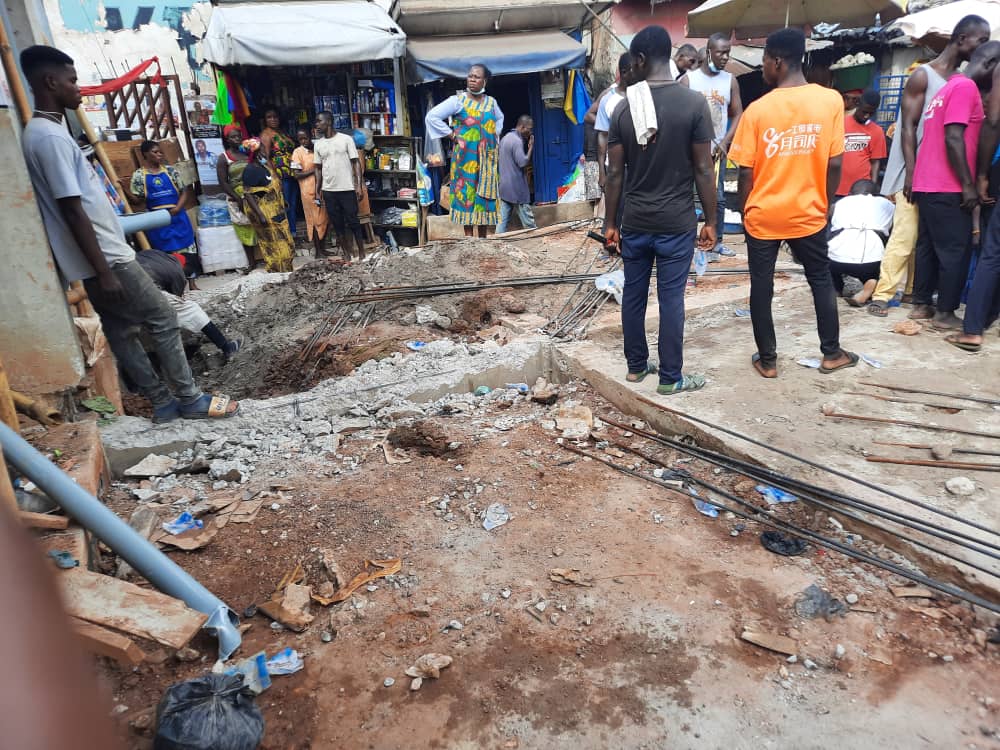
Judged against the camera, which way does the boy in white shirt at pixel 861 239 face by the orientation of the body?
away from the camera

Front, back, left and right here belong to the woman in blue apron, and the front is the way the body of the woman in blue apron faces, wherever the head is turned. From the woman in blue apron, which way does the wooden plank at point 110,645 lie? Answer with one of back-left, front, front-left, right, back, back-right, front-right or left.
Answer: front

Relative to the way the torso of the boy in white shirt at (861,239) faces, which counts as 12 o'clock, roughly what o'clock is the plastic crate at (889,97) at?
The plastic crate is roughly at 12 o'clock from the boy in white shirt.

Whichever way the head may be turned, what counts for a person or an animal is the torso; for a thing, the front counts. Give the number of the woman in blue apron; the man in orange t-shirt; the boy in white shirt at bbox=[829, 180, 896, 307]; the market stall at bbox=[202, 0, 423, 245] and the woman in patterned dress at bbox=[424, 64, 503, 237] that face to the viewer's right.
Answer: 0

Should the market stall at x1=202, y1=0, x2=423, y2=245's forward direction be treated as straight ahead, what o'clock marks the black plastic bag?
The black plastic bag is roughly at 12 o'clock from the market stall.

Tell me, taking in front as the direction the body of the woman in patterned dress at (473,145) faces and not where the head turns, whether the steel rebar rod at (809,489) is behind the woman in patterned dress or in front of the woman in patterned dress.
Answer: in front

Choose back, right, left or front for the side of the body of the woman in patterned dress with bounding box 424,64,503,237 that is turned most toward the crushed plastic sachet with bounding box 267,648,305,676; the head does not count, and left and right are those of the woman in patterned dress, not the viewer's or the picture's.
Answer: front

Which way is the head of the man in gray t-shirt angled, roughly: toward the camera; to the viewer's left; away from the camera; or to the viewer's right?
to the viewer's right

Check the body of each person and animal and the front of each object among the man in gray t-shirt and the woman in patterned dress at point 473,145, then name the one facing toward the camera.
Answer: the woman in patterned dress

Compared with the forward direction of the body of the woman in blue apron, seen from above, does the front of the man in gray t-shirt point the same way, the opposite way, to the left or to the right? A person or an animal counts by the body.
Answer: to the left

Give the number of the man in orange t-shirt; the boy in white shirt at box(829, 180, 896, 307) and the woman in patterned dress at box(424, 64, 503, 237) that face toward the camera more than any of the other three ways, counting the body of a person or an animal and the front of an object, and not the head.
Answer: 1

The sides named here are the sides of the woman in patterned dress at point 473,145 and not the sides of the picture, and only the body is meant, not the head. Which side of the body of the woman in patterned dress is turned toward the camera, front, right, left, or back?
front

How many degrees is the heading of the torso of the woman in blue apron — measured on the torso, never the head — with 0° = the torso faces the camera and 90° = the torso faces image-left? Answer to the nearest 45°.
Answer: approximately 0°

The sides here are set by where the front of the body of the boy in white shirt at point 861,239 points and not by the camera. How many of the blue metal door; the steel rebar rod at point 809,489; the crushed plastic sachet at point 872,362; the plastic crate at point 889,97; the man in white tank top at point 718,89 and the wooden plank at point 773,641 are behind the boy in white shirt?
3

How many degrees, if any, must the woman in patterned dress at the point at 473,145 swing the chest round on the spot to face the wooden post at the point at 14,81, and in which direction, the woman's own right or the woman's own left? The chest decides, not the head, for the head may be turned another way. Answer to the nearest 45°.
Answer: approximately 45° to the woman's own right

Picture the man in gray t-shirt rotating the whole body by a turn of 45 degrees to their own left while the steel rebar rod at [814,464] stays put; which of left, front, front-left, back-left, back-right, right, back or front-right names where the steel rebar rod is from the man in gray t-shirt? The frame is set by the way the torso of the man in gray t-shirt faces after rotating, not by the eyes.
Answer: right

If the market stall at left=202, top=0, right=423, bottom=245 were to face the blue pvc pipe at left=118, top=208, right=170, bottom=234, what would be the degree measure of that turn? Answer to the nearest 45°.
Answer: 0° — it already faces it

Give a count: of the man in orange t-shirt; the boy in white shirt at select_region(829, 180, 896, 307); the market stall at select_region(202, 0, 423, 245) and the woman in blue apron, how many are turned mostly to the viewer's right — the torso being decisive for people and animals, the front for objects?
0

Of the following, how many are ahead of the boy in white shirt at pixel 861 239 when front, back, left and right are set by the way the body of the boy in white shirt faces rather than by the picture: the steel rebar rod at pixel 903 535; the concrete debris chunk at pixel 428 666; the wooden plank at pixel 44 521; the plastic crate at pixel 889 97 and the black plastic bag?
1
